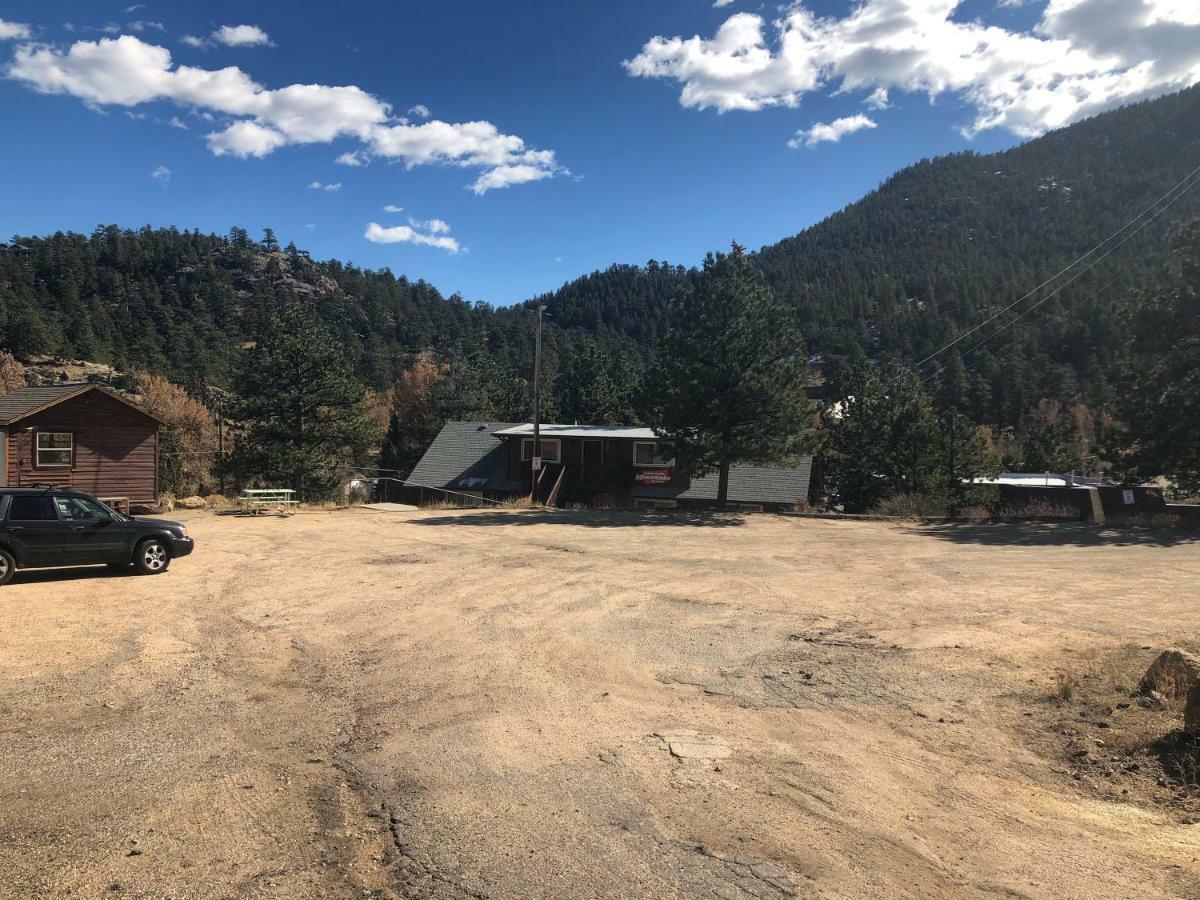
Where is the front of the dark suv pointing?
to the viewer's right

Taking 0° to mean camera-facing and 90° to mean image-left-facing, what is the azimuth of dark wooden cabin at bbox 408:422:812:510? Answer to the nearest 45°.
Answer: approximately 0°

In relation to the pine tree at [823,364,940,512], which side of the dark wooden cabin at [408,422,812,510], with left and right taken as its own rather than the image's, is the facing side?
left

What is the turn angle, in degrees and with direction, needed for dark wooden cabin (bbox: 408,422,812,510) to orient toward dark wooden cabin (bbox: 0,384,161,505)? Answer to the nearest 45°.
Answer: approximately 45° to its right

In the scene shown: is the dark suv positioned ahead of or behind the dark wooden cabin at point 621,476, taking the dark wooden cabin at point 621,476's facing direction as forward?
ahead

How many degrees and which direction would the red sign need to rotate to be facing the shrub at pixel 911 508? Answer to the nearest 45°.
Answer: approximately 45° to its left

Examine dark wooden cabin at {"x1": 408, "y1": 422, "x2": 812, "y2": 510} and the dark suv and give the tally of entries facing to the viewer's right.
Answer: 1

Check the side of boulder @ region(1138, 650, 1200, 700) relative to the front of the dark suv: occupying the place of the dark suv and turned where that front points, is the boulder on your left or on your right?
on your right

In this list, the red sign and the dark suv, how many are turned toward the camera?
1
